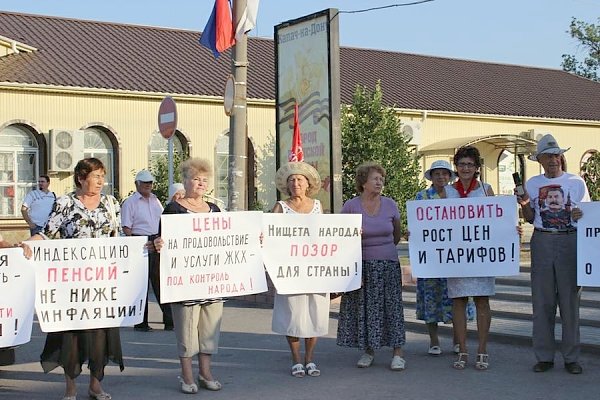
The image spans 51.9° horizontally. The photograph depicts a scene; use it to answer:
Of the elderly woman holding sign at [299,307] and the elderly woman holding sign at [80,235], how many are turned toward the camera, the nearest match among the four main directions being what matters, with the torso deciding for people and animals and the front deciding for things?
2

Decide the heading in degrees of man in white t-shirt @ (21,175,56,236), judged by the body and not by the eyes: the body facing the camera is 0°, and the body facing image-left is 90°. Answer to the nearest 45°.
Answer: approximately 315°

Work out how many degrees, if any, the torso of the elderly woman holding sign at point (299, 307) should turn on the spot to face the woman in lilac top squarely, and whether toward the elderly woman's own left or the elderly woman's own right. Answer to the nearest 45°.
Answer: approximately 90° to the elderly woman's own left

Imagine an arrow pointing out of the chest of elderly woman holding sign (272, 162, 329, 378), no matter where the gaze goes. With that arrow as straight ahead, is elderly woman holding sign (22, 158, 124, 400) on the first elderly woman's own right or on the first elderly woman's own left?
on the first elderly woman's own right
